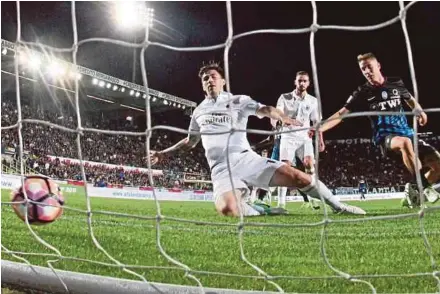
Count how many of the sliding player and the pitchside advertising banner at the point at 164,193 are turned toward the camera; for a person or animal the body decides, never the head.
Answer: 2

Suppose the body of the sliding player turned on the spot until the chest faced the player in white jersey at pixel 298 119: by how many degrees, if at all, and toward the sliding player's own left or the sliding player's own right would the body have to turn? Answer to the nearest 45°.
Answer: approximately 135° to the sliding player's own left

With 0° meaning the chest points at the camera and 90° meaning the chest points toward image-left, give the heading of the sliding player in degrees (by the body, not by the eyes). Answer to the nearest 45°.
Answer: approximately 0°

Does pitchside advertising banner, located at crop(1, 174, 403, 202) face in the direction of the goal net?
yes

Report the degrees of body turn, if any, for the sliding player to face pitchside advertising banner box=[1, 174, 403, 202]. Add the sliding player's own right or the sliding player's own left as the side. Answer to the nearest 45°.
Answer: approximately 180°

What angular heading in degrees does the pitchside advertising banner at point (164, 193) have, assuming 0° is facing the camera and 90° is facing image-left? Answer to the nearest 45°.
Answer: approximately 0°

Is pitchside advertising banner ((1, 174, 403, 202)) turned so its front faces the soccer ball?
yes

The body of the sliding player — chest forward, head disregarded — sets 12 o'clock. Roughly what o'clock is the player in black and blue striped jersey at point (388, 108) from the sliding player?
The player in black and blue striped jersey is roughly at 8 o'clock from the sliding player.
